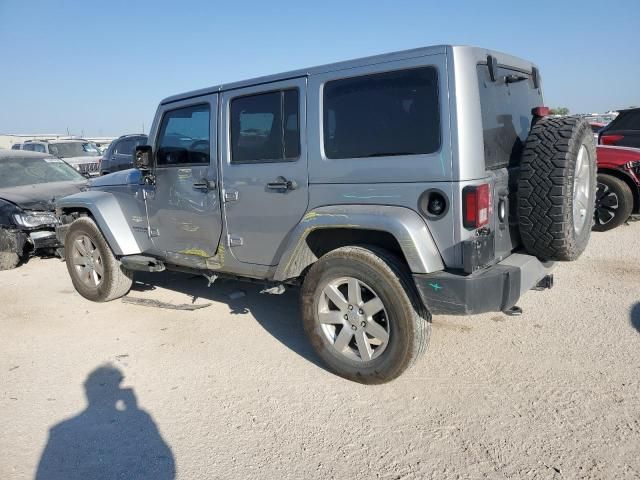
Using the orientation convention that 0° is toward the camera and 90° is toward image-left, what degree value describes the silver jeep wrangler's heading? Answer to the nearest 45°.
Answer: approximately 135°

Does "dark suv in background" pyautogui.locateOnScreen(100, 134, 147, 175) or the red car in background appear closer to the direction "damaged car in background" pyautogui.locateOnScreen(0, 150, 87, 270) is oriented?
the red car in background

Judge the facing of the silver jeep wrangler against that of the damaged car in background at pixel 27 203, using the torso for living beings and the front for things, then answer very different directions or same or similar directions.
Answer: very different directions

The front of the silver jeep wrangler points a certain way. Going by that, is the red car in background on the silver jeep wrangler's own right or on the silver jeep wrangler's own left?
on the silver jeep wrangler's own right
